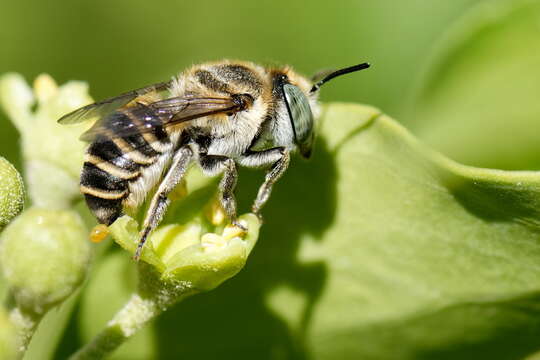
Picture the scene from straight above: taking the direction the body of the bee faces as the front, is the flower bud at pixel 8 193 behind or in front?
behind

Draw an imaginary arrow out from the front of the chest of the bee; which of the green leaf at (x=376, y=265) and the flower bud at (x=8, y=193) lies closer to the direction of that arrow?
the green leaf

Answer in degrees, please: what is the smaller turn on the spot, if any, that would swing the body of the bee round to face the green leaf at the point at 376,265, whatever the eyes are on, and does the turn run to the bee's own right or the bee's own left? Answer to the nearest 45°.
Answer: approximately 45° to the bee's own right

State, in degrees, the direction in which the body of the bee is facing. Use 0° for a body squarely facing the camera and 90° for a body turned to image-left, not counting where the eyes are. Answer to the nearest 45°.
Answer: approximately 270°
